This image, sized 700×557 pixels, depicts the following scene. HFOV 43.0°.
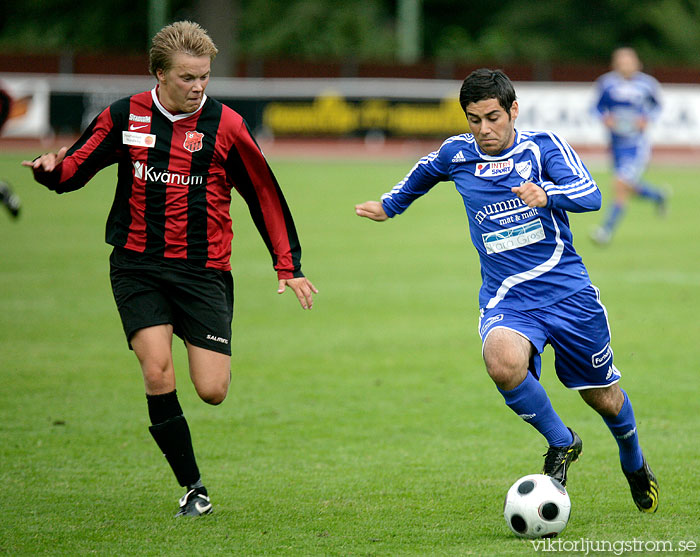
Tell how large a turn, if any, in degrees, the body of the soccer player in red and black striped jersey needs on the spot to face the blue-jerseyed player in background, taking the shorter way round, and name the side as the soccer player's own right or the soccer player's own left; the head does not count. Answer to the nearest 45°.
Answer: approximately 135° to the soccer player's own left

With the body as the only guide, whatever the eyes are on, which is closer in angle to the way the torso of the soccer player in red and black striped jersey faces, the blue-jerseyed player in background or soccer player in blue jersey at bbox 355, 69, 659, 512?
the soccer player in blue jersey

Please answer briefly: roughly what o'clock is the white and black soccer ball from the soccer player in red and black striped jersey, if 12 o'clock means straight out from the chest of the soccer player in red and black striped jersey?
The white and black soccer ball is roughly at 10 o'clock from the soccer player in red and black striped jersey.

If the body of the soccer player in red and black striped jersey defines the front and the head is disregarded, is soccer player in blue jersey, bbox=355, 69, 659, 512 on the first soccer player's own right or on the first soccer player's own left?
on the first soccer player's own left

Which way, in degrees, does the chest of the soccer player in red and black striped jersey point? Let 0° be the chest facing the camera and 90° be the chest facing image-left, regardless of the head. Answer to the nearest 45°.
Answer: approximately 0°

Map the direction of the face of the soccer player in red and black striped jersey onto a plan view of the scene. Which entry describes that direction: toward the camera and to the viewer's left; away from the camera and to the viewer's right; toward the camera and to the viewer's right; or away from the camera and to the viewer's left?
toward the camera and to the viewer's right
